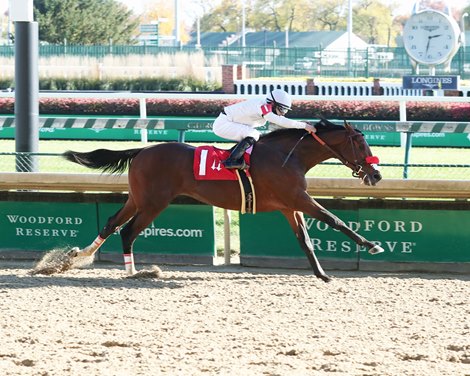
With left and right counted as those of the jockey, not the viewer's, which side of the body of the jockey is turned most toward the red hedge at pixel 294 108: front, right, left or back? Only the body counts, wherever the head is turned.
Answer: left

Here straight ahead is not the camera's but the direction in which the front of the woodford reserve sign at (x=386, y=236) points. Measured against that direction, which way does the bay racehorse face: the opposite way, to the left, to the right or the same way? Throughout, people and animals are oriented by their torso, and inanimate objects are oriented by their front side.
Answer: to the left

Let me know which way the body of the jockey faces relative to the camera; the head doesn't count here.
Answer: to the viewer's right

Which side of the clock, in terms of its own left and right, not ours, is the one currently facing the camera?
front

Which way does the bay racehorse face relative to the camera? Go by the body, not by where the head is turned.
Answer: to the viewer's right

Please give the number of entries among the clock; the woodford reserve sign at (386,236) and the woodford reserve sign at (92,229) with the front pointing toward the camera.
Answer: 3

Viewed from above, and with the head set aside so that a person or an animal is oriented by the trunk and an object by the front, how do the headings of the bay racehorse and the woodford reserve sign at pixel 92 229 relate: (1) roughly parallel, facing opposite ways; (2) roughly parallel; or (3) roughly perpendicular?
roughly perpendicular

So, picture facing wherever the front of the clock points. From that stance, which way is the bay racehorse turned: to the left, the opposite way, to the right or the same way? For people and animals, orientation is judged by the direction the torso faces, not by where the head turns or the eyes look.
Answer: to the left

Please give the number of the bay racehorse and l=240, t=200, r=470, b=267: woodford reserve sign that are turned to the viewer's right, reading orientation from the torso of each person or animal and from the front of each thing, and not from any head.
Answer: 1

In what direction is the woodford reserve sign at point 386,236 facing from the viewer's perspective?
toward the camera

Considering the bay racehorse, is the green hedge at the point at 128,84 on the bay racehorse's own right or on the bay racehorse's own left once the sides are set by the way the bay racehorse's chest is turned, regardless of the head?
on the bay racehorse's own left

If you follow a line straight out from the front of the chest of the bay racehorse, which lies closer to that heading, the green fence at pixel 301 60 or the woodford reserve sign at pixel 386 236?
the woodford reserve sign
